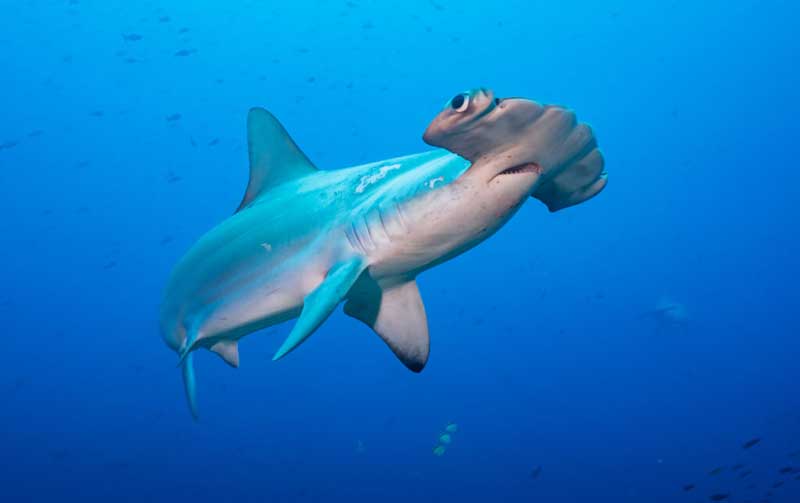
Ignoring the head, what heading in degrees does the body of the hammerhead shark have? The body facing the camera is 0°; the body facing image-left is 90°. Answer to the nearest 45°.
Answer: approximately 315°
